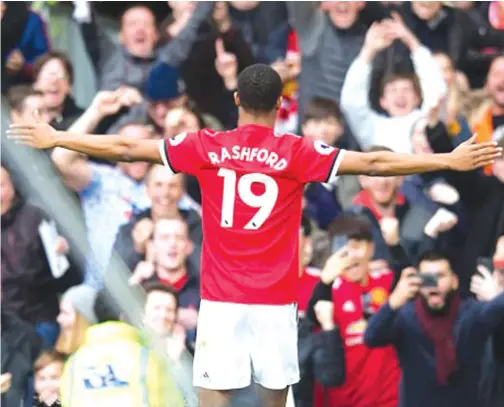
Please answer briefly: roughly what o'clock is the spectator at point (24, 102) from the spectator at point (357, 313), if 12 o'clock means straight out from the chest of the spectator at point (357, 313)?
the spectator at point (24, 102) is roughly at 3 o'clock from the spectator at point (357, 313).

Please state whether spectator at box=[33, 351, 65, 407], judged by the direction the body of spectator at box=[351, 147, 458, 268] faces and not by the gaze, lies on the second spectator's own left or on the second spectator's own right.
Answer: on the second spectator's own right

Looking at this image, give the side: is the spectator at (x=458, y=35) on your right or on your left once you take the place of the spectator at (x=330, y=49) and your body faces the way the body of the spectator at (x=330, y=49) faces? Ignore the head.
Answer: on your left

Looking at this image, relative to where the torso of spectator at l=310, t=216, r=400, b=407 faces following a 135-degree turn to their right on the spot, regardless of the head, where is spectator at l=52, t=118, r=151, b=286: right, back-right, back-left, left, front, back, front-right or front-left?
front-left
